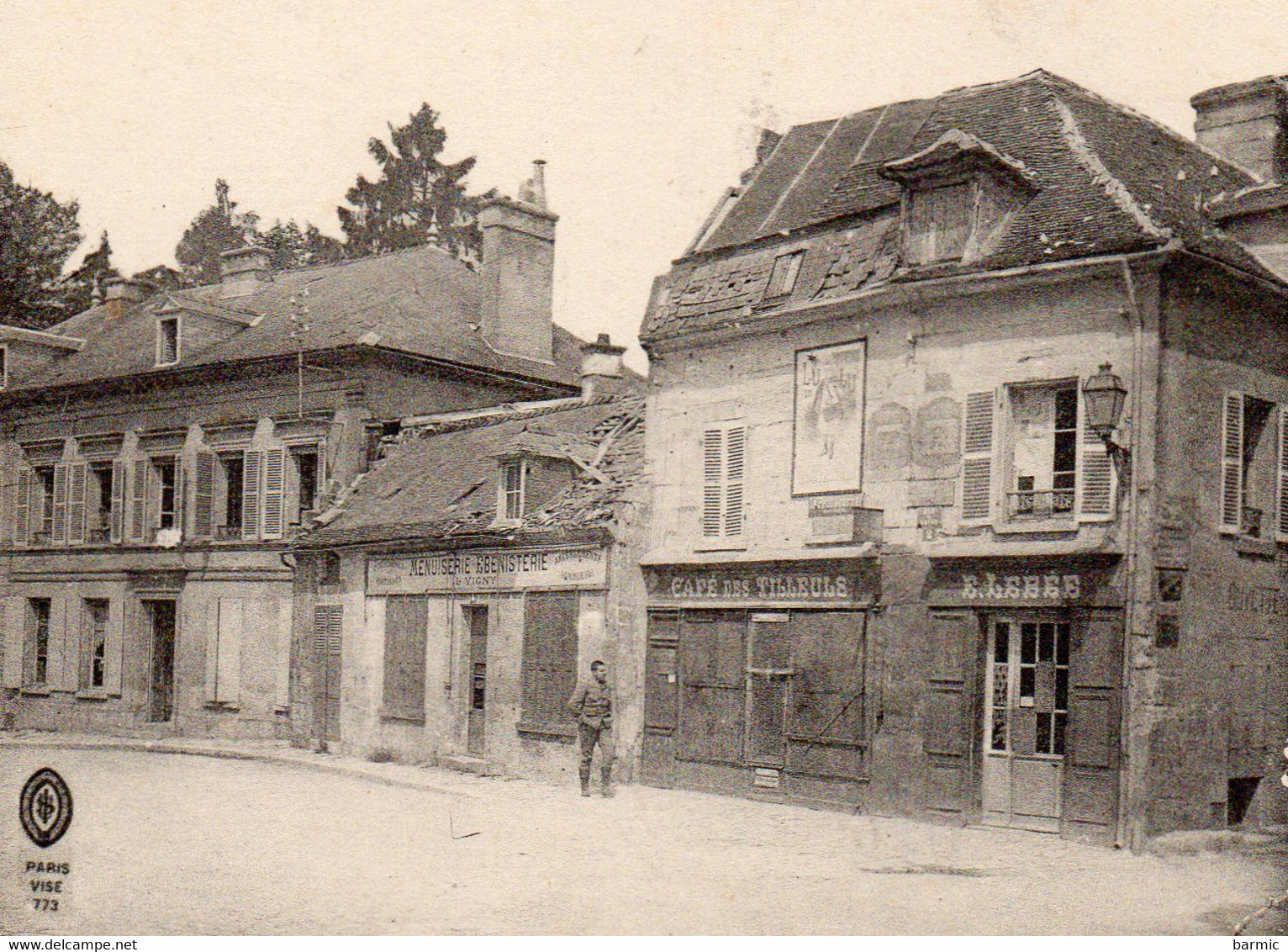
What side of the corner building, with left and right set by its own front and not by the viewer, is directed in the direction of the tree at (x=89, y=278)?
right

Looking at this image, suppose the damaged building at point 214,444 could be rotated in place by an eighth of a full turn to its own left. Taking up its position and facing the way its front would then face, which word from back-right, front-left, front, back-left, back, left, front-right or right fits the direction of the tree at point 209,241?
back

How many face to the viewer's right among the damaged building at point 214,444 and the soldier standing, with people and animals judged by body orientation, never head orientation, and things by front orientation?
0

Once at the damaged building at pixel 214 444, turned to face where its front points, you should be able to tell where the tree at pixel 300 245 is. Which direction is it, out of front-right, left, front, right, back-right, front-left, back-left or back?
back-right

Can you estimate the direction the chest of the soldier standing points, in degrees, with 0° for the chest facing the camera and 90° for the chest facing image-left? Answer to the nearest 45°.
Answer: approximately 0°

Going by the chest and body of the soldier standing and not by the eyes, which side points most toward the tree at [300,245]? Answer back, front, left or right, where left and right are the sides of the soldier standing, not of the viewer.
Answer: back

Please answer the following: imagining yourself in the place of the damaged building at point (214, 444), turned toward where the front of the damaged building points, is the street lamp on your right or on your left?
on your left

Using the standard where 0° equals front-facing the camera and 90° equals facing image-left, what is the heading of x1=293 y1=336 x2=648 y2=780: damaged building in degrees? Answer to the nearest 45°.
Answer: approximately 45°
